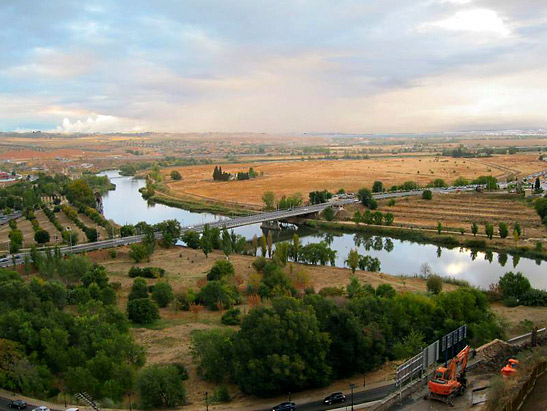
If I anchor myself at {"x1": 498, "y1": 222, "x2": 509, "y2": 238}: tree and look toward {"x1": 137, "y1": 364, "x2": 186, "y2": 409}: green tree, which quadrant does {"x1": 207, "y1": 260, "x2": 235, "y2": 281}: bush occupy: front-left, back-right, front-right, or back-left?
front-right

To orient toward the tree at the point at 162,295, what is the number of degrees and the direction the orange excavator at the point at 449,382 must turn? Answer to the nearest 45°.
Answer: approximately 90° to its left

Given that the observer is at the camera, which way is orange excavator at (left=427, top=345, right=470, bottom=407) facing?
facing away from the viewer and to the right of the viewer

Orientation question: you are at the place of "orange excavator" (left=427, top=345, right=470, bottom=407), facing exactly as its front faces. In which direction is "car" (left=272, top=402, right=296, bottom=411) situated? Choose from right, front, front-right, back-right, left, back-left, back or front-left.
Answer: back-left

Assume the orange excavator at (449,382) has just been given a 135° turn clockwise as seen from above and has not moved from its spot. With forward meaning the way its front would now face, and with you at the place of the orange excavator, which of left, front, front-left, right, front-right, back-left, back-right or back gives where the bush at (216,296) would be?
back-right

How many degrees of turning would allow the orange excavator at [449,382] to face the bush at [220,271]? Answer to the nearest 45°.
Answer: approximately 90° to its left

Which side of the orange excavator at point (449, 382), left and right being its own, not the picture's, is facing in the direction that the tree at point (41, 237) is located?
left

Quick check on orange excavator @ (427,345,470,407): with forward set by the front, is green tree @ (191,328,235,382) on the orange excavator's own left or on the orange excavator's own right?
on the orange excavator's own left

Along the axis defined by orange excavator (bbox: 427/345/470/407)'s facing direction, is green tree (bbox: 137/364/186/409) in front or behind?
behind

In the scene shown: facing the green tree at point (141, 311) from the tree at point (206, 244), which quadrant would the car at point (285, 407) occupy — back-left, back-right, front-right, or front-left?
front-left
